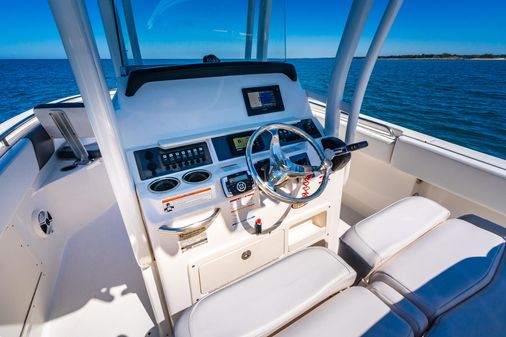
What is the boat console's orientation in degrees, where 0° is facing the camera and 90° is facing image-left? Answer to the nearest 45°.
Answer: approximately 315°
